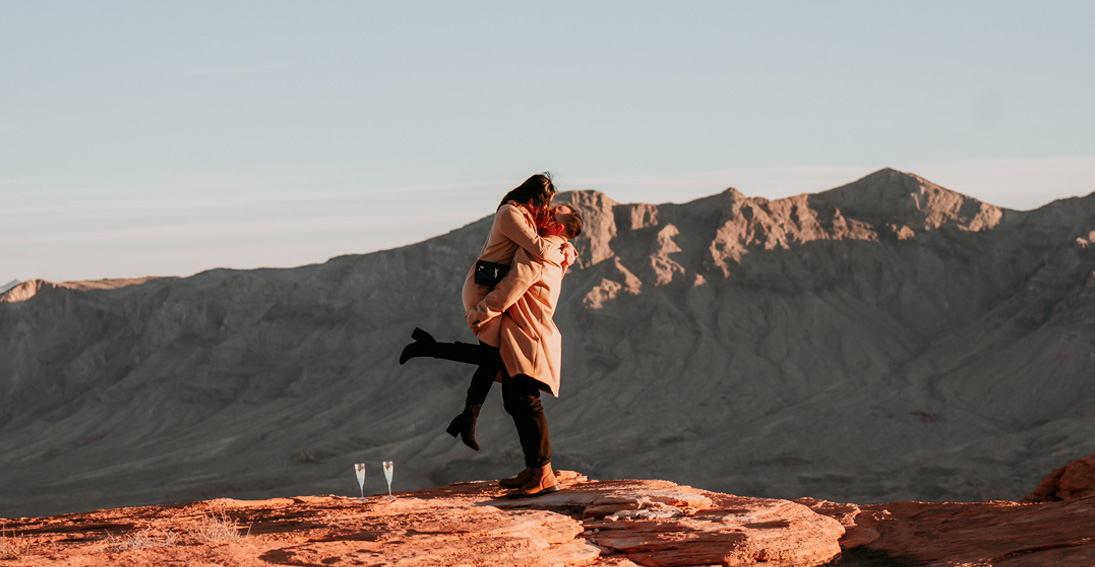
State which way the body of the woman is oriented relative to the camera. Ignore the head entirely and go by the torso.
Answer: to the viewer's right

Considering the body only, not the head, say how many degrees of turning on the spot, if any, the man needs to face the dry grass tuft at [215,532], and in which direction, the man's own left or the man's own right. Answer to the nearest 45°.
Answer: approximately 45° to the man's own left

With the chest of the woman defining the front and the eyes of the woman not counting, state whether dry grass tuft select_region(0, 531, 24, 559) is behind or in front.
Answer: behind

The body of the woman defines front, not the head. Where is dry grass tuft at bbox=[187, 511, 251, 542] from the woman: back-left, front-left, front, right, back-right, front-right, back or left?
back-right

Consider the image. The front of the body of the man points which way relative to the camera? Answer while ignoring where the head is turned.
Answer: to the viewer's left

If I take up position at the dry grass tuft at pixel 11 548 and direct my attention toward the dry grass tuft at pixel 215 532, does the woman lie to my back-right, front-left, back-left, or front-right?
front-left

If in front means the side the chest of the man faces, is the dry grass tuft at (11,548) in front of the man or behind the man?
in front

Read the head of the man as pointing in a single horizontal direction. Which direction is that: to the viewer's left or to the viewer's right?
to the viewer's left
